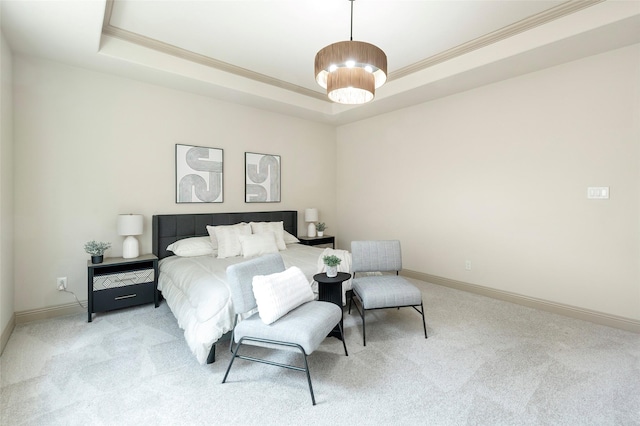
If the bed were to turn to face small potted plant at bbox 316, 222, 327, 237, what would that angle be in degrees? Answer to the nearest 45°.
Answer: approximately 90° to its left

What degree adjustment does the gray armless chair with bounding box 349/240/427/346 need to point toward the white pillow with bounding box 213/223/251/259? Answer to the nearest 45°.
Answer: approximately 135° to its right

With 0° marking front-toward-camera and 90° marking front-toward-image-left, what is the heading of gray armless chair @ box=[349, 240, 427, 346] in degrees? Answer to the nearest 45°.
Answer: approximately 315°

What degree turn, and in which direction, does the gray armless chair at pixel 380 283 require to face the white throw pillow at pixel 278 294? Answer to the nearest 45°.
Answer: approximately 90° to its right

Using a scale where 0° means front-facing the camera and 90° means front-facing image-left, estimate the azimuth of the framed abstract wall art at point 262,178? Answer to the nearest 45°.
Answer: approximately 315°

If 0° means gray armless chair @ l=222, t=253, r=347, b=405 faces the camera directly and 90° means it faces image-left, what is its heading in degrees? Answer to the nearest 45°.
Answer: approximately 315°

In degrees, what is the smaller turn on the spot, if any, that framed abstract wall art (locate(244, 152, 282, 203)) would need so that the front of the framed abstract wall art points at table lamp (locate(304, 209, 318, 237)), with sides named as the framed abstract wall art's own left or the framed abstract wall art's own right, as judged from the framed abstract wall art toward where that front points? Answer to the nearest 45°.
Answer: approximately 45° to the framed abstract wall art's own left
